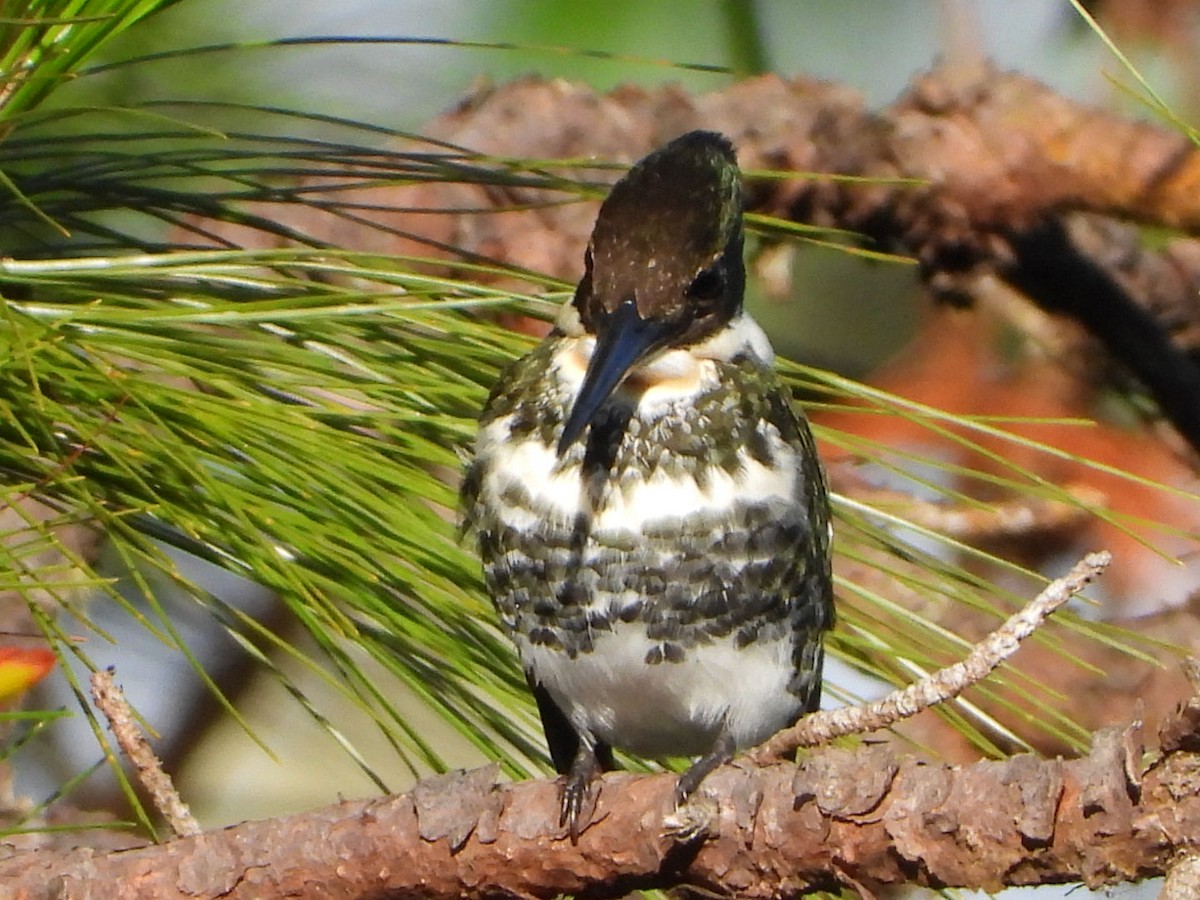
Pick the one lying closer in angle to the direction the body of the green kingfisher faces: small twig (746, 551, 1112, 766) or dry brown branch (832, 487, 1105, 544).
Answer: the small twig

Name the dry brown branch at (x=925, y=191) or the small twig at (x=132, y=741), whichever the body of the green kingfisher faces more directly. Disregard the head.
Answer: the small twig

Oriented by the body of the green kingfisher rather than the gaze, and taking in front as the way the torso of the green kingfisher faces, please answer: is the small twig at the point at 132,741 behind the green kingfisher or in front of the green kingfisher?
in front

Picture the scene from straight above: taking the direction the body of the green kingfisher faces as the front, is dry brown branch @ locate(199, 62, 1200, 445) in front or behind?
behind

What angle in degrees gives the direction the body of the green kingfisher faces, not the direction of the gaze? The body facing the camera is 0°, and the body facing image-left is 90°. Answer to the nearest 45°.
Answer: approximately 0°

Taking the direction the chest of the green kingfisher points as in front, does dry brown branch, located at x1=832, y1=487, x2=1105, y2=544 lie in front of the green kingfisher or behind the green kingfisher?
behind
